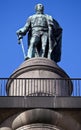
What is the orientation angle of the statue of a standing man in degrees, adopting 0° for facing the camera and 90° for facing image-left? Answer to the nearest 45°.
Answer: approximately 0°
